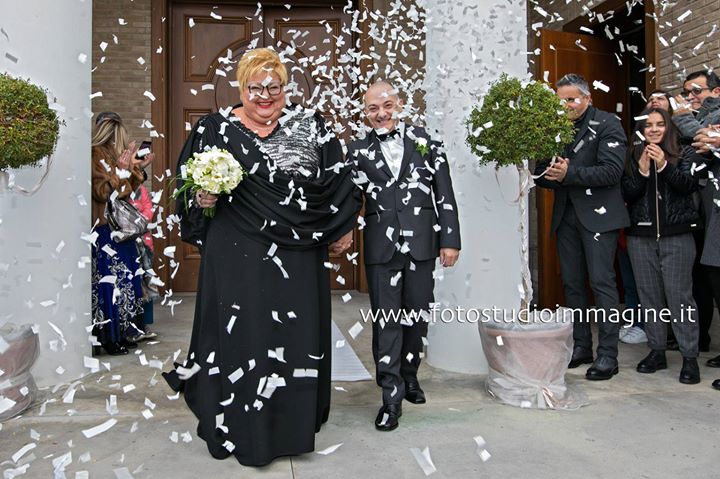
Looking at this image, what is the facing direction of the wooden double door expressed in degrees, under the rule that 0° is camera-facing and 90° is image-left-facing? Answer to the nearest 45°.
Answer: approximately 0°

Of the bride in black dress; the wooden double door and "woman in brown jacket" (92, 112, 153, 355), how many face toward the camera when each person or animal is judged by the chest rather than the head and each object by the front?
2

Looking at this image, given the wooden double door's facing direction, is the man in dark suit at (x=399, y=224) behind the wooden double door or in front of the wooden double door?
in front

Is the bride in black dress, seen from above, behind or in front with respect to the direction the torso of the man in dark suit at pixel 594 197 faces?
in front

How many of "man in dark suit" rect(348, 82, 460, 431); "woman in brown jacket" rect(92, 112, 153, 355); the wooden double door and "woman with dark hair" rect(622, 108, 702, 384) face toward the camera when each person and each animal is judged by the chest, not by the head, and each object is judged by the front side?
3

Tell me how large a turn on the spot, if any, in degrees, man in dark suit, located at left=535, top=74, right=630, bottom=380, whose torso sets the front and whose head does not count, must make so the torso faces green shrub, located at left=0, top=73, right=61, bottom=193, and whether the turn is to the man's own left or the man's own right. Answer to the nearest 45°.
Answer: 0° — they already face it

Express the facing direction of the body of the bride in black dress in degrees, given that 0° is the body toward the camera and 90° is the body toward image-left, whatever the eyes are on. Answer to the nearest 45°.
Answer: approximately 0°

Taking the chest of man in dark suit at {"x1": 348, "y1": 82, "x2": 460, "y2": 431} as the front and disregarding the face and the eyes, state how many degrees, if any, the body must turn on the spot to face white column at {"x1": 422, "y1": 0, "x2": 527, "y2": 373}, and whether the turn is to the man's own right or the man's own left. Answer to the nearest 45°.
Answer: approximately 135° to the man's own left

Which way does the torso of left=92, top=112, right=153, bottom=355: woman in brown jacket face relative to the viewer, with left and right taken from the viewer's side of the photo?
facing to the right of the viewer

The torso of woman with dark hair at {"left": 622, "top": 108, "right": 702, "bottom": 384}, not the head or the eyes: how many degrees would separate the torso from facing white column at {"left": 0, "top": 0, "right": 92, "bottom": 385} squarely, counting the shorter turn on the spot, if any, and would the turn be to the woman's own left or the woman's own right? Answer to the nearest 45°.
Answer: approximately 45° to the woman's own right
